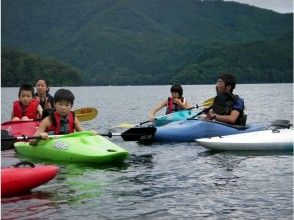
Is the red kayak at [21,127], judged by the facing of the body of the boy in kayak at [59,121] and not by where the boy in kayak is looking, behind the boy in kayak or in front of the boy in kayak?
behind

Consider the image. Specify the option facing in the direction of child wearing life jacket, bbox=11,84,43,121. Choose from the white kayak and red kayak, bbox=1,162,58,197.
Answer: the white kayak

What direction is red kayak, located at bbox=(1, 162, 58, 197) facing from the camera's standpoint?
to the viewer's right

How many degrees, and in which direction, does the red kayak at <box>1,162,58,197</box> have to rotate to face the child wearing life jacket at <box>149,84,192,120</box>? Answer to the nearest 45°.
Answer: approximately 45° to its left

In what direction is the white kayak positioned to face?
to the viewer's left

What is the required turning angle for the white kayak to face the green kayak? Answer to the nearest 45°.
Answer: approximately 45° to its left

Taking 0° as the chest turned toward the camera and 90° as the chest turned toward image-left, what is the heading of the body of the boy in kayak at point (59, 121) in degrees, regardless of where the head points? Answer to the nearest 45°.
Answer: approximately 0°

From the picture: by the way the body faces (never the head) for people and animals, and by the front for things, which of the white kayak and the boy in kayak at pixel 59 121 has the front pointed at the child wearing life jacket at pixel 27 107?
the white kayak

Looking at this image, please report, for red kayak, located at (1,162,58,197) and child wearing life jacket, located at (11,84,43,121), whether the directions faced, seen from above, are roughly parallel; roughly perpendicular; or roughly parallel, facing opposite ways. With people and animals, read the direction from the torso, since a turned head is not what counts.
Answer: roughly perpendicular

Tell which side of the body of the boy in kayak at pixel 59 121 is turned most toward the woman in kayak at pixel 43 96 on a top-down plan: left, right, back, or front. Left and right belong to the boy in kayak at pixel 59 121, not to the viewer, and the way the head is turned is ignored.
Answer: back
